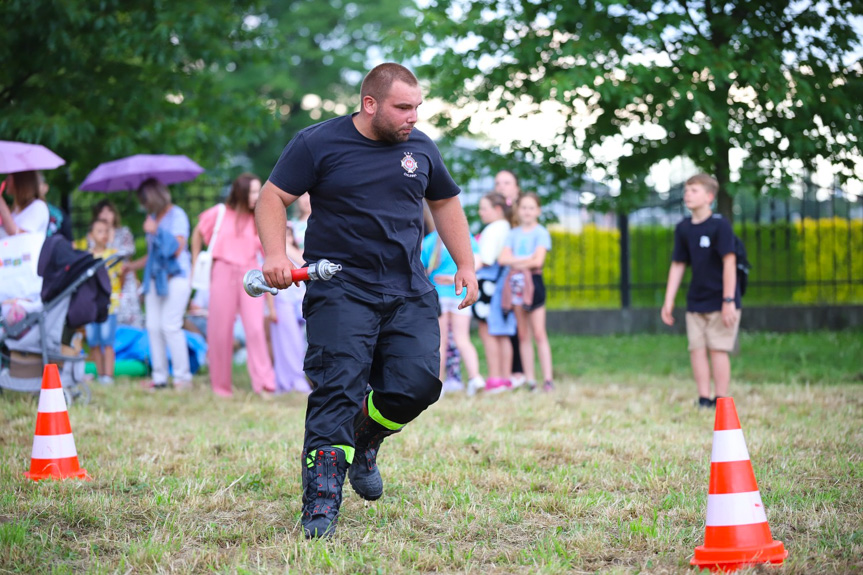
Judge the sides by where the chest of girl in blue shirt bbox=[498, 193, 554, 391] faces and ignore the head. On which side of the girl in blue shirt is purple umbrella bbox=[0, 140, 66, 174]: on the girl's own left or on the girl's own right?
on the girl's own right

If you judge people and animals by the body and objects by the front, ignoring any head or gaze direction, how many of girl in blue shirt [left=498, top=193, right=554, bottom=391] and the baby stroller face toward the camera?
1

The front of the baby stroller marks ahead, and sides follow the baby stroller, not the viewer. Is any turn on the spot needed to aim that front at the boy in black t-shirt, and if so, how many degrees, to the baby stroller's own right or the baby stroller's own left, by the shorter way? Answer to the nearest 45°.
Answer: approximately 180°

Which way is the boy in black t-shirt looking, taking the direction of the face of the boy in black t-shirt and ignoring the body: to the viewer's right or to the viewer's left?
to the viewer's left

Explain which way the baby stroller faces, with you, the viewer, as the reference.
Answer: facing to the left of the viewer

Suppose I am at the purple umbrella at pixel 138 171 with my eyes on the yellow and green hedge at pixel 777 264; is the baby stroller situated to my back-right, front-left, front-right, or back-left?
back-right

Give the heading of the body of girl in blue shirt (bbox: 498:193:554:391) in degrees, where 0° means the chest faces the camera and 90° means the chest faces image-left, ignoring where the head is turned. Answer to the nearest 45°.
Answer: approximately 0°

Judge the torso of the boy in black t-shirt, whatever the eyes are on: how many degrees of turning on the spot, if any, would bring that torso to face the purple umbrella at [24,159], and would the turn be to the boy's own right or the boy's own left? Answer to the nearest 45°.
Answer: approximately 45° to the boy's own right
